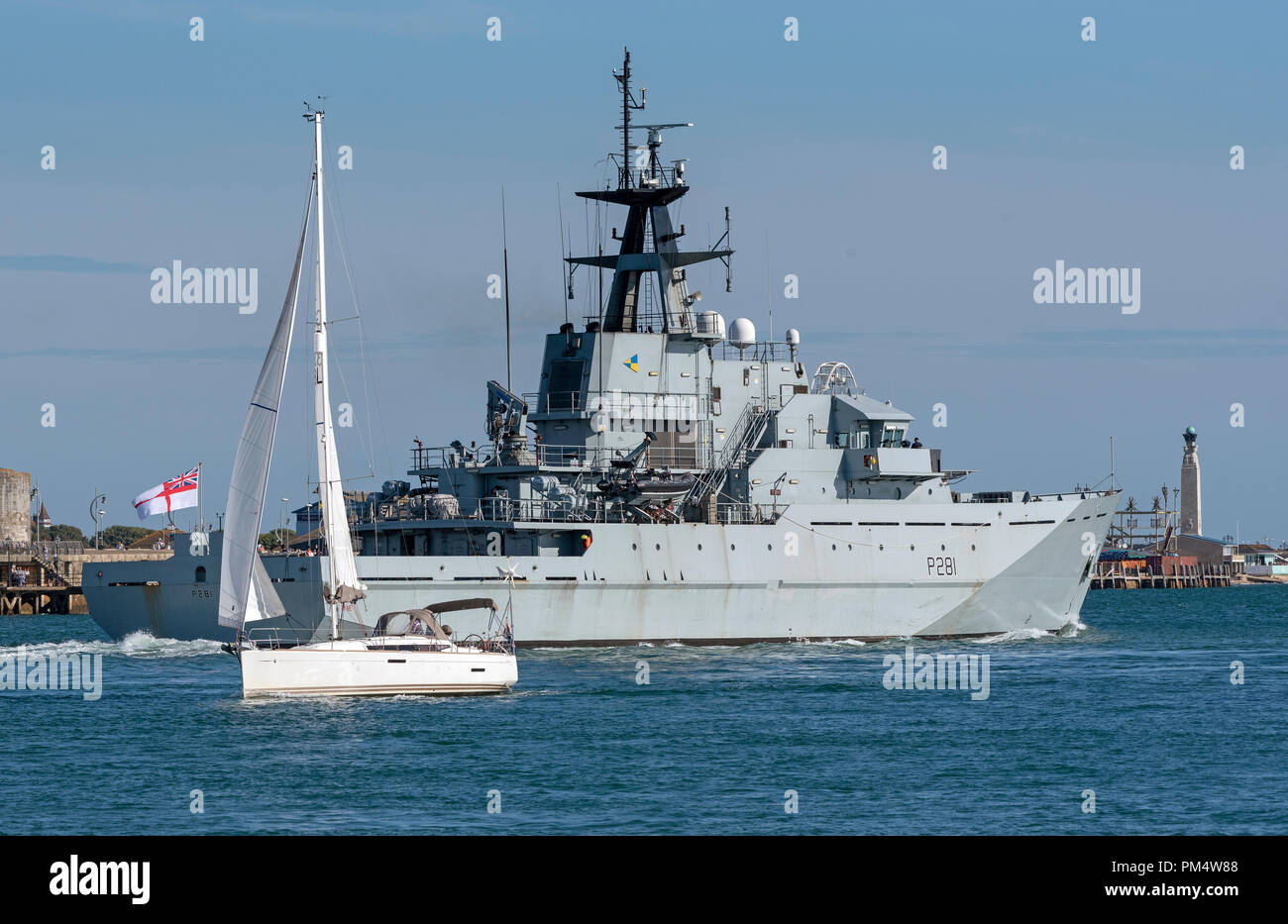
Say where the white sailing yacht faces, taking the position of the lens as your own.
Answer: facing to the left of the viewer

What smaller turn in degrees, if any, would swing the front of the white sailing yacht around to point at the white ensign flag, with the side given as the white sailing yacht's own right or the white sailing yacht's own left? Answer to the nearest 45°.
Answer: approximately 90° to the white sailing yacht's own right
